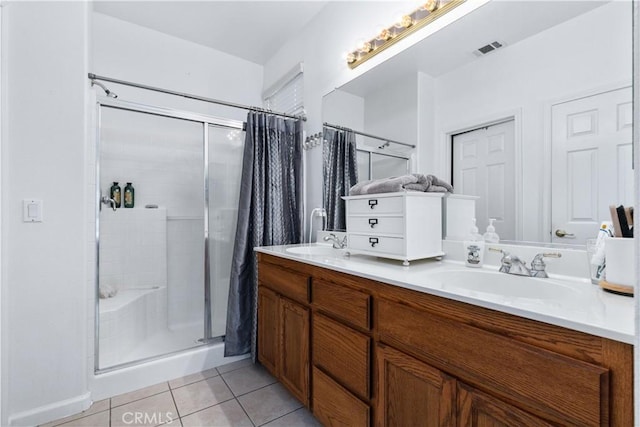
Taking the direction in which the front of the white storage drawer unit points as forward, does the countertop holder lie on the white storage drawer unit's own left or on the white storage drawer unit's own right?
on the white storage drawer unit's own left

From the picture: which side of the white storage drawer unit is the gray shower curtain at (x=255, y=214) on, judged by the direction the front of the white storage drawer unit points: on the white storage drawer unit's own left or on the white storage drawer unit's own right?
on the white storage drawer unit's own right

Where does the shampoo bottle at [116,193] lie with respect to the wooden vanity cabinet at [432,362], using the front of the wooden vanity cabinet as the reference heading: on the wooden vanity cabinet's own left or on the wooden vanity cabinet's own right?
on the wooden vanity cabinet's own right

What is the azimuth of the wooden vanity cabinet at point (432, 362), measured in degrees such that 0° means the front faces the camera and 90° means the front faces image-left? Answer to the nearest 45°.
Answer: approximately 45°

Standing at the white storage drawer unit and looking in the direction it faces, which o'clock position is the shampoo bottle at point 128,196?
The shampoo bottle is roughly at 2 o'clock from the white storage drawer unit.
